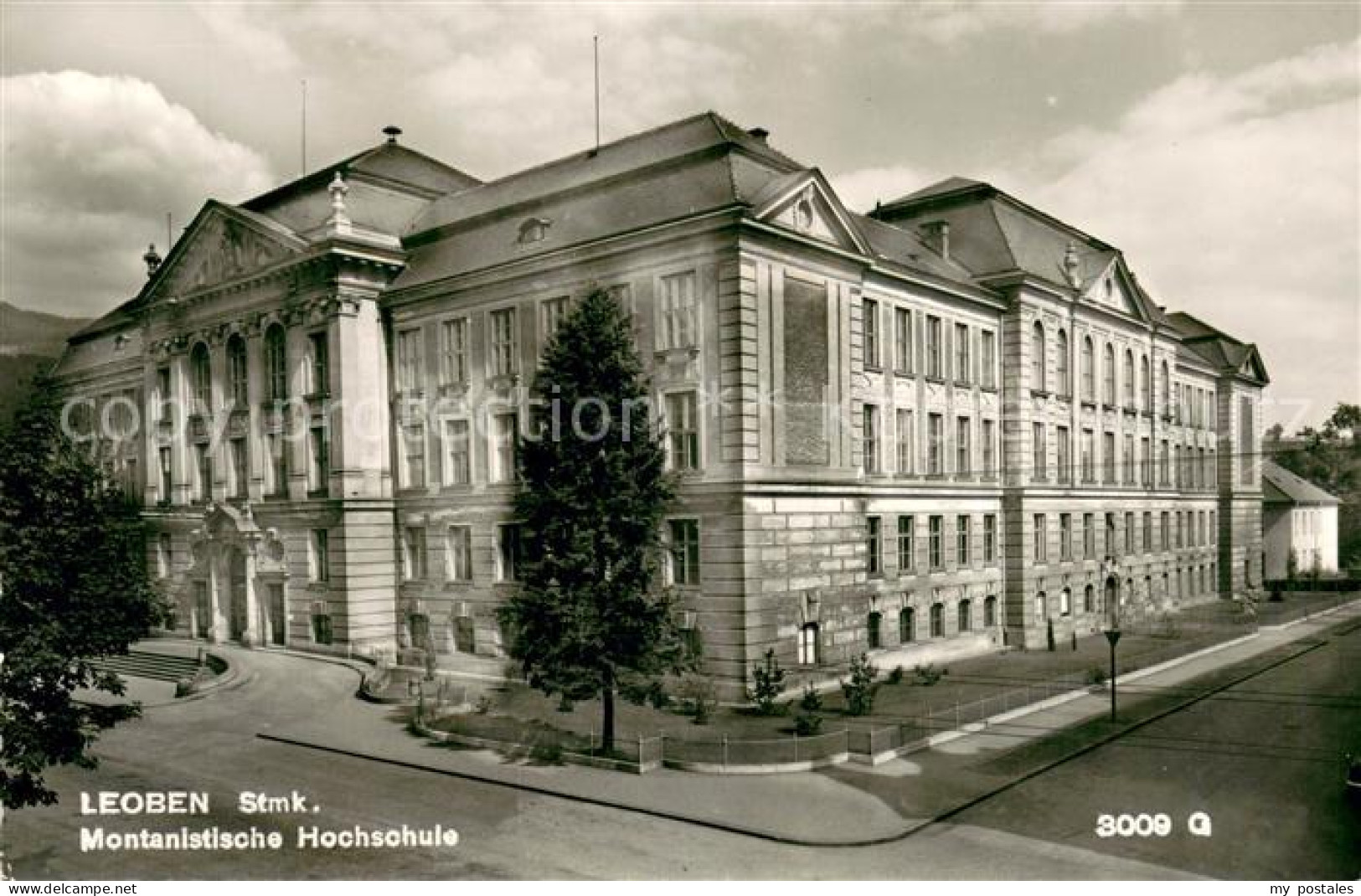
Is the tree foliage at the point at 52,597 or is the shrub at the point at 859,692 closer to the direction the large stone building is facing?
the tree foliage

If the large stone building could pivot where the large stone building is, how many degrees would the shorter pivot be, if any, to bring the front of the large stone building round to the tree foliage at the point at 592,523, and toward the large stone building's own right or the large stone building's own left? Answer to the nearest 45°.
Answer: approximately 45° to the large stone building's own left

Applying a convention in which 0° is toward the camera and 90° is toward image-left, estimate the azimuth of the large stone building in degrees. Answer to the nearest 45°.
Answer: approximately 45°
